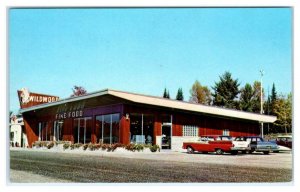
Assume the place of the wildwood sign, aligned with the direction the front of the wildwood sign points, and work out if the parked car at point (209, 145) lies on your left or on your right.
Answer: on your left

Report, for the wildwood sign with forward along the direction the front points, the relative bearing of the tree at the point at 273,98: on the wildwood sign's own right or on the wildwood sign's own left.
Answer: on the wildwood sign's own left

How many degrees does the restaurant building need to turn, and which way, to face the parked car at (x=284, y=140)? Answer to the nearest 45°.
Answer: approximately 90° to its left

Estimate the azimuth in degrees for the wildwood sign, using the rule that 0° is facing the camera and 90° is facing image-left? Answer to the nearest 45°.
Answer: approximately 0°
